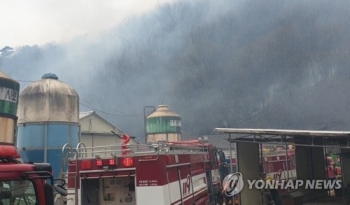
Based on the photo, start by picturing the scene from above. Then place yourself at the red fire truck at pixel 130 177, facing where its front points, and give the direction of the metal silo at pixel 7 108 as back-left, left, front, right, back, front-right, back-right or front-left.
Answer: left

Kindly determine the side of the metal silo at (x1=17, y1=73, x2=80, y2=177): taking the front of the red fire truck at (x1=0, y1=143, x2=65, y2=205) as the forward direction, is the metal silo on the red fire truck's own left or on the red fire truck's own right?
on the red fire truck's own left

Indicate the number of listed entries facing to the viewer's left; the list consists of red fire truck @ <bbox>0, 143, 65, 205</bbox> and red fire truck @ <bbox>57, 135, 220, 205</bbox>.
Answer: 0

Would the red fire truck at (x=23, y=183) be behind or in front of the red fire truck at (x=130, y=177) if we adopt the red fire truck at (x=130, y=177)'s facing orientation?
behind

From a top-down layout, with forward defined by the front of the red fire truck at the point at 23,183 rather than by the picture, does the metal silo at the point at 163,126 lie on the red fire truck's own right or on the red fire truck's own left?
on the red fire truck's own left

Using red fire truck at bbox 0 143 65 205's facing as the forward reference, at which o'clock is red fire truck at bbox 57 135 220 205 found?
red fire truck at bbox 57 135 220 205 is roughly at 10 o'clock from red fire truck at bbox 0 143 65 205.

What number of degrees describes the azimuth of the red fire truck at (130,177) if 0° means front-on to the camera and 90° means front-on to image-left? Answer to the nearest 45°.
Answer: approximately 225°

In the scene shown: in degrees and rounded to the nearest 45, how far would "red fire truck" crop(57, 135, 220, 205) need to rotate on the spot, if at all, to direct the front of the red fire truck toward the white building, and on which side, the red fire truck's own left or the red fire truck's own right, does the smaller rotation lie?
approximately 45° to the red fire truck's own left

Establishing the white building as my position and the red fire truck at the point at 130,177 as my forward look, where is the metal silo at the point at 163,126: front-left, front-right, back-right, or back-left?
back-left

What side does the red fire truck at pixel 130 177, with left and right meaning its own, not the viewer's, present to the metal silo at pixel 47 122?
left

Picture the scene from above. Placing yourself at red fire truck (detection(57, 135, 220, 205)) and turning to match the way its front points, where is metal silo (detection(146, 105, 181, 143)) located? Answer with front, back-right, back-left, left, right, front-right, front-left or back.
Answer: front-left
